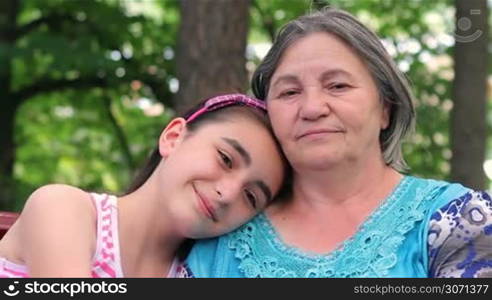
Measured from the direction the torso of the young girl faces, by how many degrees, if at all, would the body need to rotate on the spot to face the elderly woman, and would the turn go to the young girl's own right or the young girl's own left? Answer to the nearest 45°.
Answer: approximately 45° to the young girl's own left

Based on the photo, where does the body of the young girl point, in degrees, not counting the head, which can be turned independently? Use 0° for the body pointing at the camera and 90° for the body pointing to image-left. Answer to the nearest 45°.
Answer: approximately 315°
